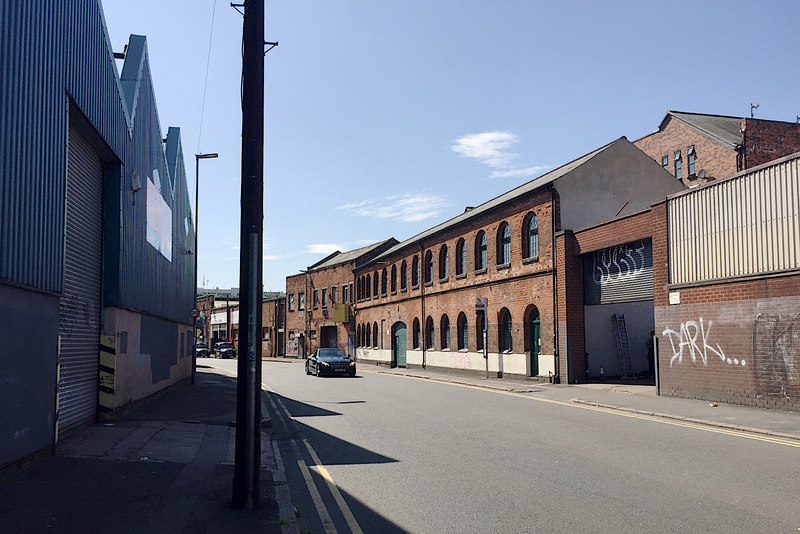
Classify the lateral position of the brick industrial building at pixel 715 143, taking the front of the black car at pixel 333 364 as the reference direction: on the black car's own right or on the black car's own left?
on the black car's own left

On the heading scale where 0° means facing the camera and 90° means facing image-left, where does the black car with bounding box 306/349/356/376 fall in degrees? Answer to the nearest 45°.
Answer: approximately 315°

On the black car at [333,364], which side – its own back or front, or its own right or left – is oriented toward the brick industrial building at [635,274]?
front

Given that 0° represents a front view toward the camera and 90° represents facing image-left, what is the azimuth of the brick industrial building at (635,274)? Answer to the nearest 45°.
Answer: approximately 45°

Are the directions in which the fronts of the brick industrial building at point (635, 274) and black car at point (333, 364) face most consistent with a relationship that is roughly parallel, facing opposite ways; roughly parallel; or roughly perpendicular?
roughly perpendicular

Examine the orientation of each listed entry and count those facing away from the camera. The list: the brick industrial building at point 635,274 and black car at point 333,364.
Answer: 0

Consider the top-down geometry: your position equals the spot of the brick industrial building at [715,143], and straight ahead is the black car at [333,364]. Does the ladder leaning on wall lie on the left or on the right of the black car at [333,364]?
left

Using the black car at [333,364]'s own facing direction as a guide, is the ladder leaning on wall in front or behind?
in front
